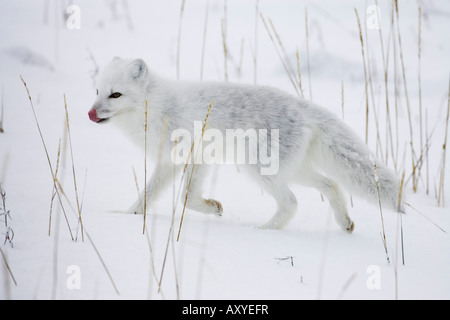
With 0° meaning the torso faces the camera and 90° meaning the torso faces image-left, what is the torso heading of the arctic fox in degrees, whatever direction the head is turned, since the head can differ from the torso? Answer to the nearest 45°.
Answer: approximately 90°
